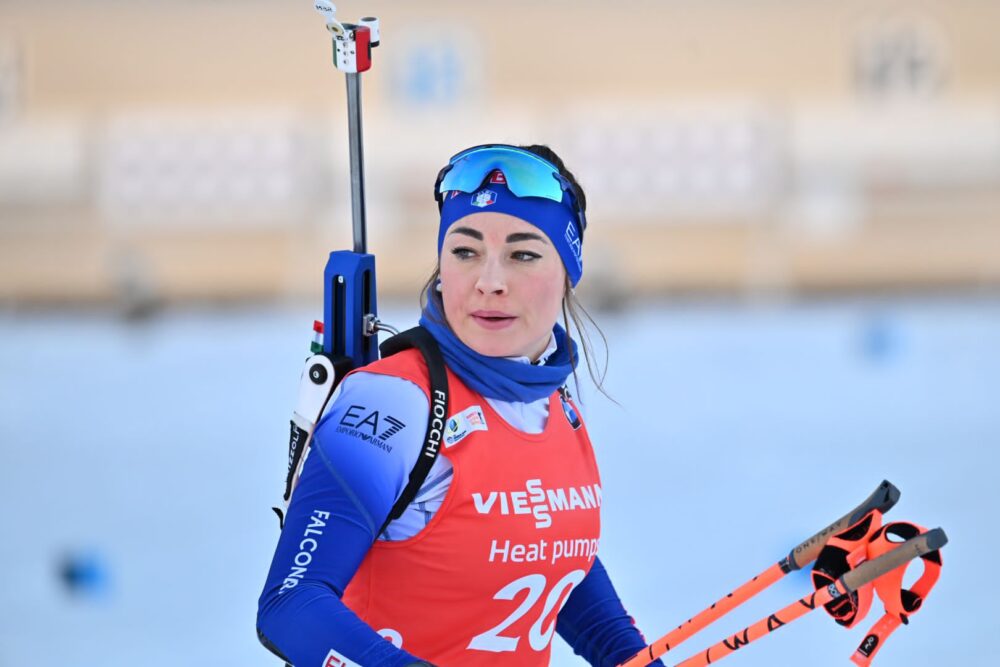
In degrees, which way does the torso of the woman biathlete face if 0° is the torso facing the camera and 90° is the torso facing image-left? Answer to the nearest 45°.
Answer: approximately 315°
